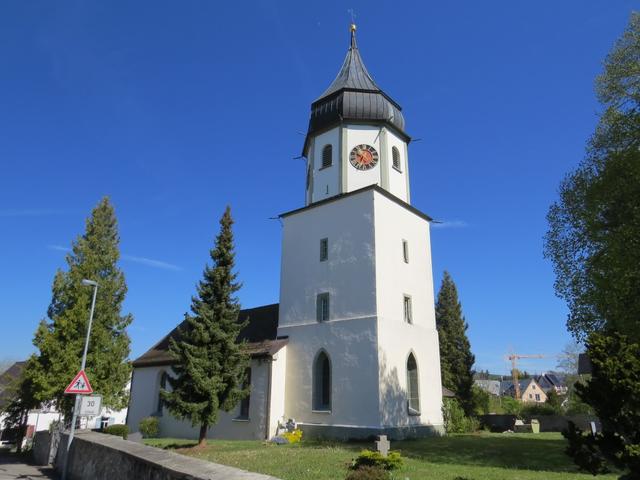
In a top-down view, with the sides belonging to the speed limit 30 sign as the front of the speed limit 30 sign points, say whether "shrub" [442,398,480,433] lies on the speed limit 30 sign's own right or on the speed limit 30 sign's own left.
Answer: on the speed limit 30 sign's own left

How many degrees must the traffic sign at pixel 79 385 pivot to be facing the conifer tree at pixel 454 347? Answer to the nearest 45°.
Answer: approximately 135° to its left

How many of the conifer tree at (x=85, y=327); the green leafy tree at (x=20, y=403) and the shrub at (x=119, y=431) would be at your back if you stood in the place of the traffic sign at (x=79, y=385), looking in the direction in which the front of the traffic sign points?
3

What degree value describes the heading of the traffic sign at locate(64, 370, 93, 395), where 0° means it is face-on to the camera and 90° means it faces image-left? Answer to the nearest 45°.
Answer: approximately 0°

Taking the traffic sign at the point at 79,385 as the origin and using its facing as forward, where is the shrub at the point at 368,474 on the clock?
The shrub is roughly at 11 o'clock from the traffic sign.

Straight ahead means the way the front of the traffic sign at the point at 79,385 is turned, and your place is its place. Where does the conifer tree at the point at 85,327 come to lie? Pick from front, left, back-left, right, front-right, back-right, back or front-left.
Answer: back

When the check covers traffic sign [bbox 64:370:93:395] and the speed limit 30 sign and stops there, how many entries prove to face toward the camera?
2

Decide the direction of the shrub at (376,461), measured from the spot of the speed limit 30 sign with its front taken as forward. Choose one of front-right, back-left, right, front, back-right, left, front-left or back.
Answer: front-left

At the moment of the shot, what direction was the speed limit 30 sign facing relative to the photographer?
facing the viewer

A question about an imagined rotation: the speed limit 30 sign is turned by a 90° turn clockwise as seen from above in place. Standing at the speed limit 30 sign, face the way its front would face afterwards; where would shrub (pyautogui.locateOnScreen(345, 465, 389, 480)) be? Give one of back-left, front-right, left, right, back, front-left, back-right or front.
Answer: back-left
